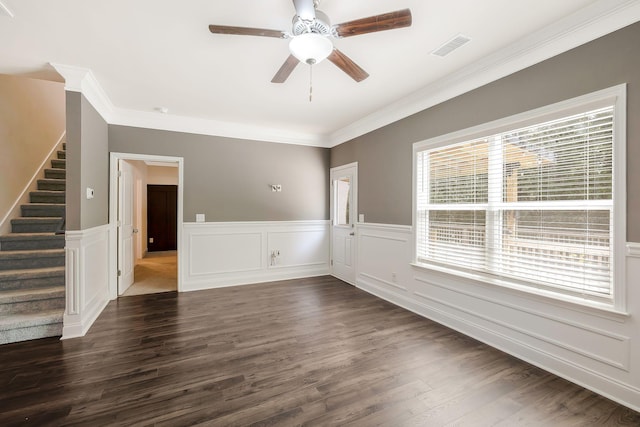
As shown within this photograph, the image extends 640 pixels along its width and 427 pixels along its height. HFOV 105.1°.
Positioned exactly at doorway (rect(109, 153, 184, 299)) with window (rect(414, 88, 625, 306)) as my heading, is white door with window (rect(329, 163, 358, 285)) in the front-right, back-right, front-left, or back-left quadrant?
front-left

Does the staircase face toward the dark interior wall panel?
no

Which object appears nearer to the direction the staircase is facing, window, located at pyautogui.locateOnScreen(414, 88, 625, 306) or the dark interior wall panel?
the window

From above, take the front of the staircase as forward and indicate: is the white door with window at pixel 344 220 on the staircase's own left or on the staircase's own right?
on the staircase's own left

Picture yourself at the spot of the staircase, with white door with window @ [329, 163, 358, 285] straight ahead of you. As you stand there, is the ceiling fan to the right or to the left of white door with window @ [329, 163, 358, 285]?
right

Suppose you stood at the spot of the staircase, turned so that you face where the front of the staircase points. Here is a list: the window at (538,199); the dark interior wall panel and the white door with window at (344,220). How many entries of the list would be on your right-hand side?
0

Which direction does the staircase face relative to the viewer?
toward the camera

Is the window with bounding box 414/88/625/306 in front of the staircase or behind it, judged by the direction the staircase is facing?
in front

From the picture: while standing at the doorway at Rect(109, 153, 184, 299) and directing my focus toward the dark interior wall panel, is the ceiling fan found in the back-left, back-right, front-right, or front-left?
back-right

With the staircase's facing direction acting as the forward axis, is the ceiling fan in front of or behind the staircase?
in front

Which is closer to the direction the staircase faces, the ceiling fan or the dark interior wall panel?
the ceiling fan

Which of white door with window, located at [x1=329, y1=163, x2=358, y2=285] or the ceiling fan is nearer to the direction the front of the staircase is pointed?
the ceiling fan

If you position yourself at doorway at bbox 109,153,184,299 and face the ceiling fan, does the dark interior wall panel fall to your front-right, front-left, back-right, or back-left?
back-left

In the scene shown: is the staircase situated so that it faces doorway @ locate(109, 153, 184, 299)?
no

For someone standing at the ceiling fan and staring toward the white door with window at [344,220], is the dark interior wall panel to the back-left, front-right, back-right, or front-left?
front-left
